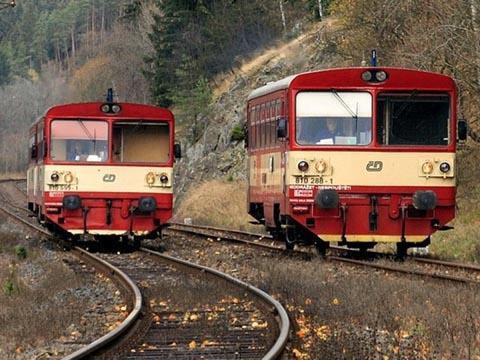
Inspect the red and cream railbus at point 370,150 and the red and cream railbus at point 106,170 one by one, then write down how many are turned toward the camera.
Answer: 2

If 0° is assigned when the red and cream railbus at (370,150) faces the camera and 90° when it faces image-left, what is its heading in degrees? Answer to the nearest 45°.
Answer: approximately 0°

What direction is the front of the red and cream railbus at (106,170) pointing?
toward the camera

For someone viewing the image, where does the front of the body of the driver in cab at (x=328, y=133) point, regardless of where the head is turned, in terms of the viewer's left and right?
facing the viewer

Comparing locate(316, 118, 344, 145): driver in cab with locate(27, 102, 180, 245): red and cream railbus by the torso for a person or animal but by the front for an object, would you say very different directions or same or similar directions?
same or similar directions

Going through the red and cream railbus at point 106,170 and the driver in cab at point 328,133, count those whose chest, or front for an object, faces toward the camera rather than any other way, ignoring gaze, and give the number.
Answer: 2

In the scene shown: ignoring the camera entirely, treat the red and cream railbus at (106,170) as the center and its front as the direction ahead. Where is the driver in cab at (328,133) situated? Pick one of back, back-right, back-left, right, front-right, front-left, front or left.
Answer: front-left

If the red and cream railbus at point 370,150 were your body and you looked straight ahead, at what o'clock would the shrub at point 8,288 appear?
The shrub is roughly at 2 o'clock from the red and cream railbus.
